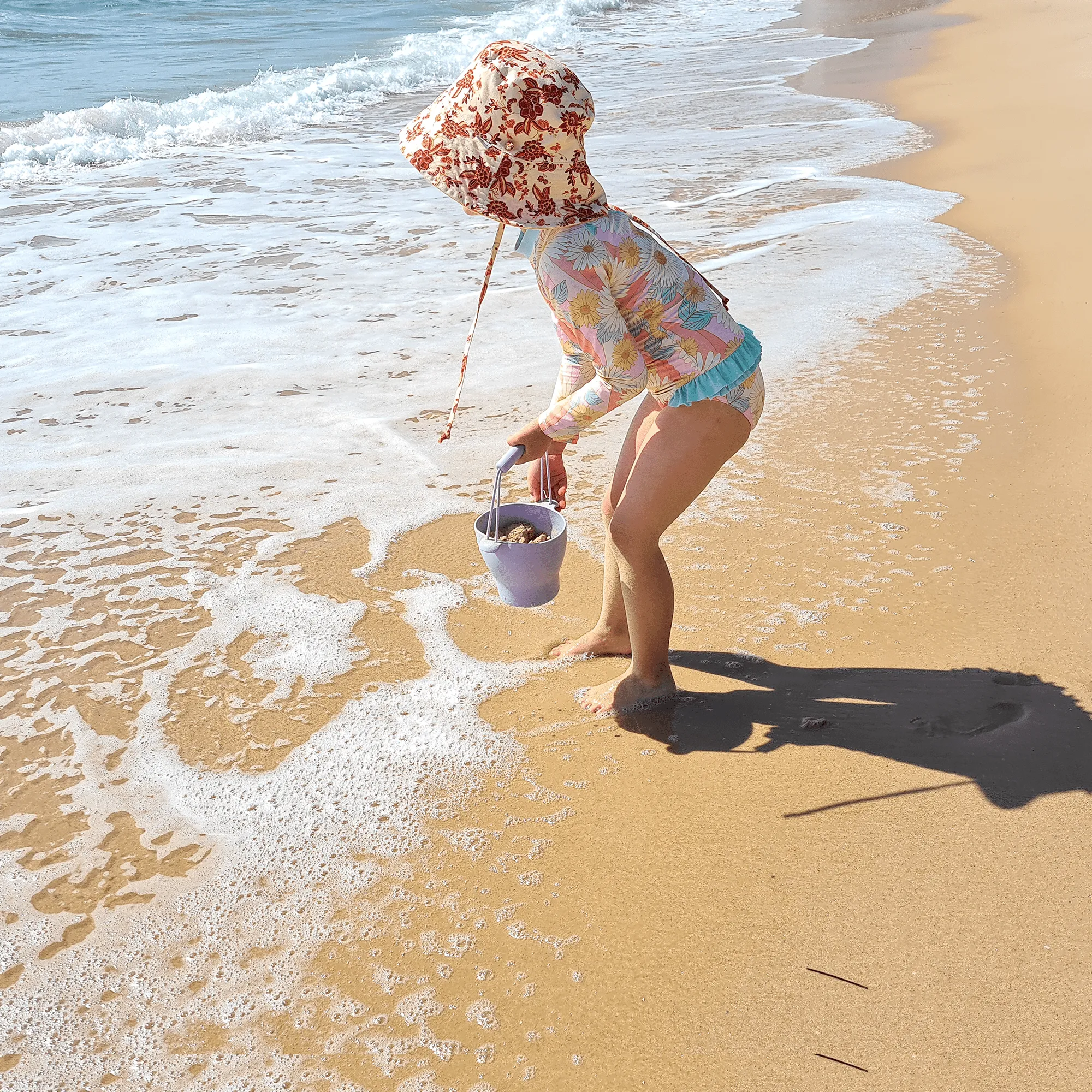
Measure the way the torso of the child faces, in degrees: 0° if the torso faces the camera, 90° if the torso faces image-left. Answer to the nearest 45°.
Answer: approximately 90°

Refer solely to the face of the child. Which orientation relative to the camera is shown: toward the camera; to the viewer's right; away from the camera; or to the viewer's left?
to the viewer's left
